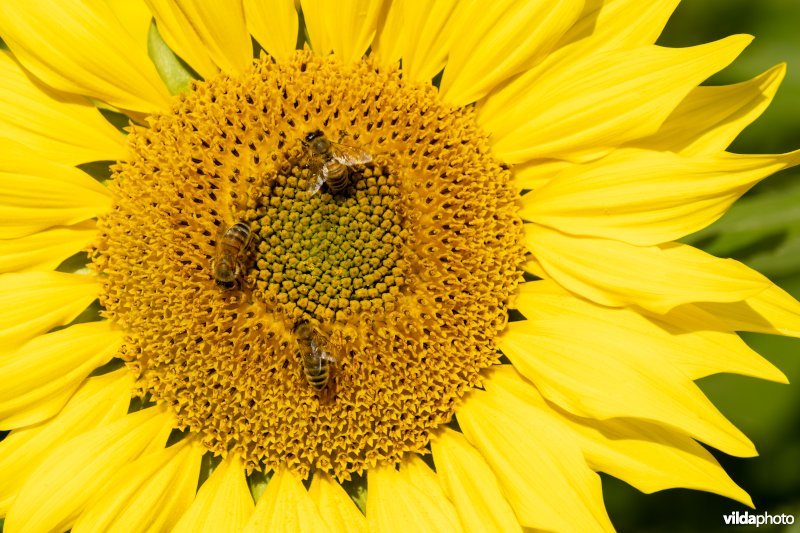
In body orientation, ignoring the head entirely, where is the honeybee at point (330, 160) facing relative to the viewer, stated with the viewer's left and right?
facing away from the viewer and to the left of the viewer

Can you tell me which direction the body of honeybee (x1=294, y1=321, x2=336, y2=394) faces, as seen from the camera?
away from the camera
